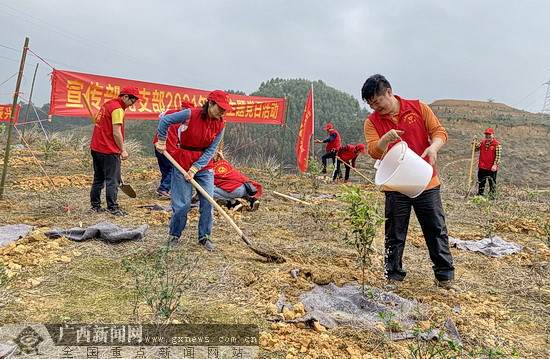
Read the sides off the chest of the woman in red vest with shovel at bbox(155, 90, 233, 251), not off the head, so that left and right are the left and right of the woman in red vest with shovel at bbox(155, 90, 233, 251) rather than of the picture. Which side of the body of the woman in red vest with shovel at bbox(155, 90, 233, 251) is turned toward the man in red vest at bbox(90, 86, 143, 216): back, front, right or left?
back

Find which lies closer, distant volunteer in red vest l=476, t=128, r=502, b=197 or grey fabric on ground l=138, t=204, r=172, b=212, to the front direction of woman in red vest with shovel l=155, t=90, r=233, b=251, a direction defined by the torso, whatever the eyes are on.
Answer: the distant volunteer in red vest

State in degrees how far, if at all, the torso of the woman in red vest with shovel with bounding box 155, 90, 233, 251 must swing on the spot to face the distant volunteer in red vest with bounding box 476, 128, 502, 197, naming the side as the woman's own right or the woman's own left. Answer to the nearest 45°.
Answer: approximately 90° to the woman's own left

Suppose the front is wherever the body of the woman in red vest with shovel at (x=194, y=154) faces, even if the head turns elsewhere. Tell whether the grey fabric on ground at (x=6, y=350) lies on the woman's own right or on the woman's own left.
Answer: on the woman's own right

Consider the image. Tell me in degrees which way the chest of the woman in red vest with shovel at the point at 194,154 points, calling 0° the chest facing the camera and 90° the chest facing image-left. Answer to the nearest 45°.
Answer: approximately 315°

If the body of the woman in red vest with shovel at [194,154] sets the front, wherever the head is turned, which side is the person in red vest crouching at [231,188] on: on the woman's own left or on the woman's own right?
on the woman's own left

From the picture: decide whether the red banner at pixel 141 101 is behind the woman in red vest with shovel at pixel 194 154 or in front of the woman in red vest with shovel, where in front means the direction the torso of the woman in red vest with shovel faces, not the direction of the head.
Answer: behind

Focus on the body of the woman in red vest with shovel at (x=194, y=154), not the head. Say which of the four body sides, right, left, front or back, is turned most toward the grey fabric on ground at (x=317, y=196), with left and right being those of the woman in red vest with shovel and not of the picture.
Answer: left

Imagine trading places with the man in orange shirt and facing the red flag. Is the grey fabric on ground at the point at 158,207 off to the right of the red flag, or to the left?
left

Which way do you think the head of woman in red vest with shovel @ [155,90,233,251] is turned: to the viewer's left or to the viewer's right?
to the viewer's right

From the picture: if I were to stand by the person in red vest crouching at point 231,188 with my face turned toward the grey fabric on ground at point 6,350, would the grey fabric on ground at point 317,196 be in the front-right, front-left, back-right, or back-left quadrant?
back-left

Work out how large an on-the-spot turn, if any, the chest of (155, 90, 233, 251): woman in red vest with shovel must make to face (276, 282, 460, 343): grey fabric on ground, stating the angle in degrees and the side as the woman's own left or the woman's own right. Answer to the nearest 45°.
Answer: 0° — they already face it
